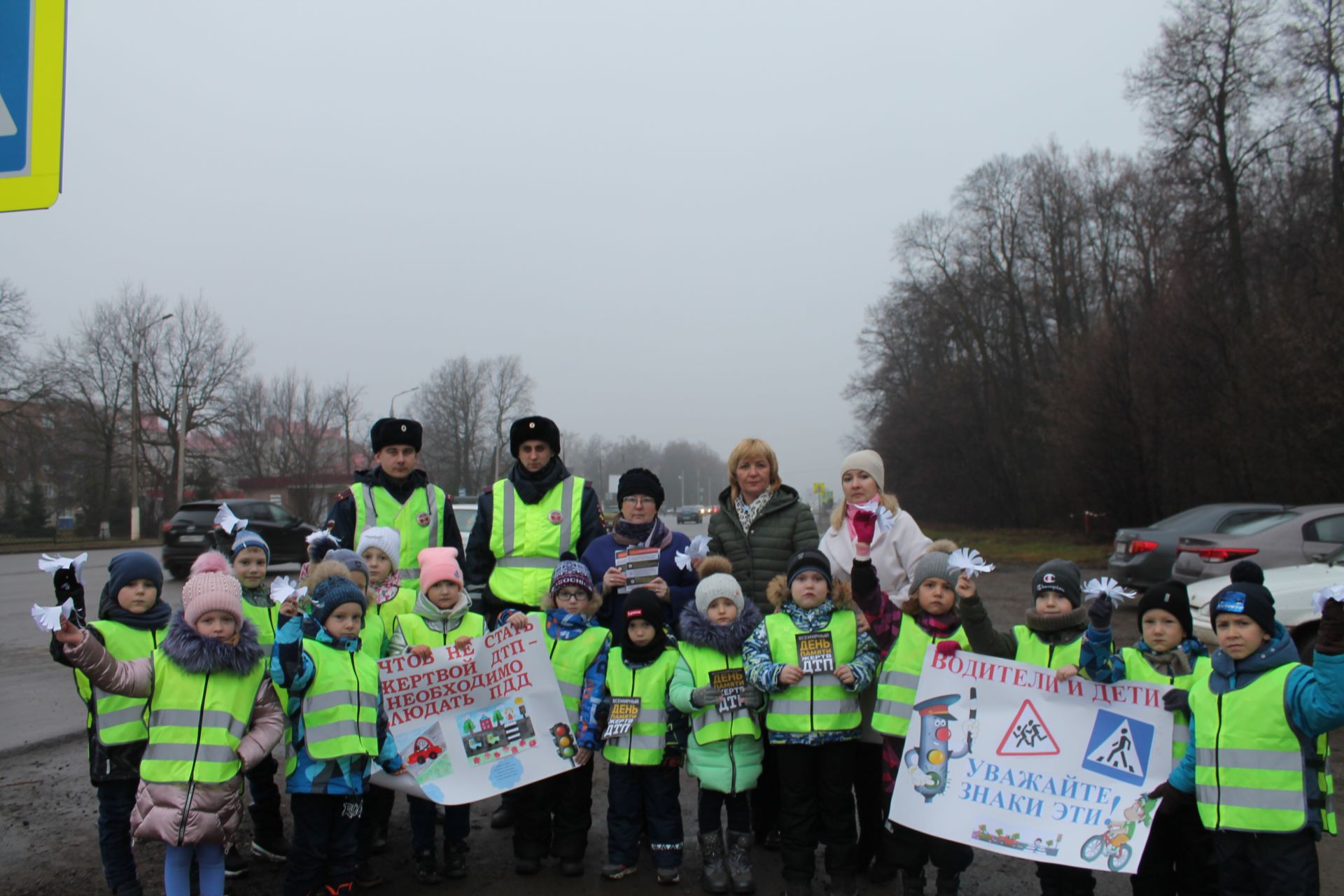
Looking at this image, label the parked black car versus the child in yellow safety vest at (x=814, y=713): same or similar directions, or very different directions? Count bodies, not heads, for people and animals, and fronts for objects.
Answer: very different directions

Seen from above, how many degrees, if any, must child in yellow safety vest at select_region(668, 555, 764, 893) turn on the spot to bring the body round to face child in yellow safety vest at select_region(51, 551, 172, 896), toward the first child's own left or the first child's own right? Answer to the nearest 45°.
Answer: approximately 90° to the first child's own right

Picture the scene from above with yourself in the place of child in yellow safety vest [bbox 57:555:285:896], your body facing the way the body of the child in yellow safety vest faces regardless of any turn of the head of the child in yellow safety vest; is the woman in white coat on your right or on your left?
on your left

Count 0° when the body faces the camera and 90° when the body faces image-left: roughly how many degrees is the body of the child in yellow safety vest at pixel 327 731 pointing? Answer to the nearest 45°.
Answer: approximately 315°

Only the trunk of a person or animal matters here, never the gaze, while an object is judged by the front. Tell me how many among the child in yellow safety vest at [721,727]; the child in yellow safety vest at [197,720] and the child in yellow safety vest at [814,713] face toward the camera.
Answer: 3

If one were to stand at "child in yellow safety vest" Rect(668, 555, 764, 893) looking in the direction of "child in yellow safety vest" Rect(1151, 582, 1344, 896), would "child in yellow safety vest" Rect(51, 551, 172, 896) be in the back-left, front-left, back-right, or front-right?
back-right

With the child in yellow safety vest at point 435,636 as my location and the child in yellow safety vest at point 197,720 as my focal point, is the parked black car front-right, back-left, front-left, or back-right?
back-right
